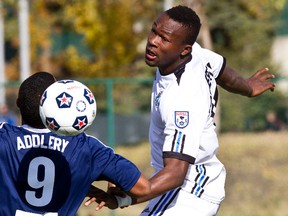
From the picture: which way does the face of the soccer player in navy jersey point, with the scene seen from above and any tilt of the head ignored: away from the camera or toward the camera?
away from the camera

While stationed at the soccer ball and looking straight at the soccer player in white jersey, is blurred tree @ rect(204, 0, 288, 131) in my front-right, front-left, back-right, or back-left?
front-left

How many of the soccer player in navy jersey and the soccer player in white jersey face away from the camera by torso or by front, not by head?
1

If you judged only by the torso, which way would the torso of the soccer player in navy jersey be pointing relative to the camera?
away from the camera

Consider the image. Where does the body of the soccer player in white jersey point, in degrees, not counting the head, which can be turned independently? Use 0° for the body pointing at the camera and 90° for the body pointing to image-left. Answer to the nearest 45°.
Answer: approximately 90°

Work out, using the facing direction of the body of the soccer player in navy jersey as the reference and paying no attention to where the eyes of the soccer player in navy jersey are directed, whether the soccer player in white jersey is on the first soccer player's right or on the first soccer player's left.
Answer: on the first soccer player's right

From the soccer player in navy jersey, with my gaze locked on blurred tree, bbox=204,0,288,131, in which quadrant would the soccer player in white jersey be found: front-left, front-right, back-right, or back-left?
front-right

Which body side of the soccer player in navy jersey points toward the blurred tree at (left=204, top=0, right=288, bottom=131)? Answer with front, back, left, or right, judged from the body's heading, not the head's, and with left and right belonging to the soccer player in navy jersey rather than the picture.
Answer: front

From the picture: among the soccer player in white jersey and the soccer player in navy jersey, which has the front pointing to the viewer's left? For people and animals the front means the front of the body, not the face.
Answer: the soccer player in white jersey

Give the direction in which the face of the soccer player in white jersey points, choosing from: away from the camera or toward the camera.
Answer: toward the camera
